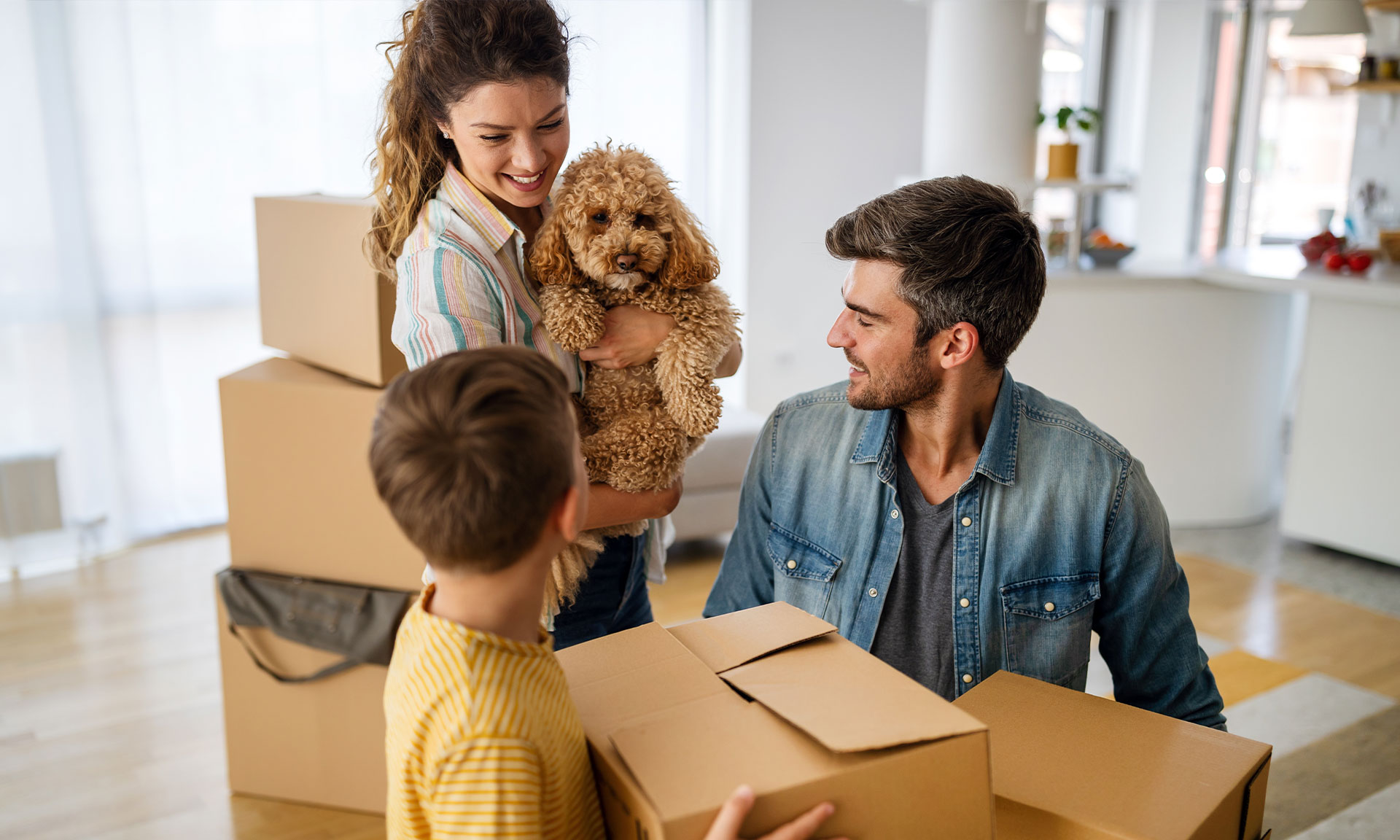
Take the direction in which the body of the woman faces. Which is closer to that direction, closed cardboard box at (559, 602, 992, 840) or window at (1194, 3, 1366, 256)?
the closed cardboard box

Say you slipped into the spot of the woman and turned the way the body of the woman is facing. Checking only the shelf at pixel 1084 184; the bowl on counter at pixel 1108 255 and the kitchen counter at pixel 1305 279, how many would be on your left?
3

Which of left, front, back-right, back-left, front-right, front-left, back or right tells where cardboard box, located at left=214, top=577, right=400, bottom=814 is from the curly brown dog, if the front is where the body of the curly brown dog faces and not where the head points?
back-right

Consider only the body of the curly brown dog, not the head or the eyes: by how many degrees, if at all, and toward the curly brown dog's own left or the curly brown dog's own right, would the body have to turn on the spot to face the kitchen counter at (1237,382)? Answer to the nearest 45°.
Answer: approximately 135° to the curly brown dog's own left

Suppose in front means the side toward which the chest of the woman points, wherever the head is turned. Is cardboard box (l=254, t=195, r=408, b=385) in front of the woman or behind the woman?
behind

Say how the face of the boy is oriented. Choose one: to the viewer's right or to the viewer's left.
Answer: to the viewer's right

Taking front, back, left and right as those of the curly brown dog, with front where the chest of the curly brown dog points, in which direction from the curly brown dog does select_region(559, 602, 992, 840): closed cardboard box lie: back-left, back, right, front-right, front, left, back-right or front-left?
front

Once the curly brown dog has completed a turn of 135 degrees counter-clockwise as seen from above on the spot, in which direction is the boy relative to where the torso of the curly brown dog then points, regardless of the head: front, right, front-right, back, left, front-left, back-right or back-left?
back-right

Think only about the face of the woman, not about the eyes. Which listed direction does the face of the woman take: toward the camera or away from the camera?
toward the camera

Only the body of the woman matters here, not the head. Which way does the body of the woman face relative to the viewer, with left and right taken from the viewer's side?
facing the viewer and to the right of the viewer

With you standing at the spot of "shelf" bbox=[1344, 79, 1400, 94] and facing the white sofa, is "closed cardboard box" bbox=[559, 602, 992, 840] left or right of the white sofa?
left

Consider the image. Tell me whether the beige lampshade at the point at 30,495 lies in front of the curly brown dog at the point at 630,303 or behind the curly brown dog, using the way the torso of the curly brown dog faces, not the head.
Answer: behind

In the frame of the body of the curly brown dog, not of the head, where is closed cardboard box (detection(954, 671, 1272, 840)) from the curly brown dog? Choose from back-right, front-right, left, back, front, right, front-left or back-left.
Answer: front-left

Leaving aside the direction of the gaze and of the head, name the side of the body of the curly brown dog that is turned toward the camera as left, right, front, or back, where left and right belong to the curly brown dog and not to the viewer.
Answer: front

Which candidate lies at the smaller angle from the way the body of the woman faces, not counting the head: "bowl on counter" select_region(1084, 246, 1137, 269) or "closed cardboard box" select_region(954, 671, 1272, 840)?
the closed cardboard box

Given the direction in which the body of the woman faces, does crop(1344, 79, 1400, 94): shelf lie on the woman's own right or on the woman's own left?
on the woman's own left
